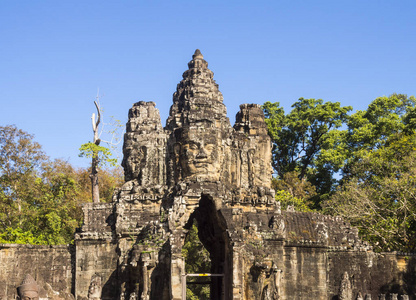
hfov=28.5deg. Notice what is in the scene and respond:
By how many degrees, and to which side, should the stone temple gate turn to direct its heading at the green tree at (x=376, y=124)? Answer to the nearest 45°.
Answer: approximately 135° to its left

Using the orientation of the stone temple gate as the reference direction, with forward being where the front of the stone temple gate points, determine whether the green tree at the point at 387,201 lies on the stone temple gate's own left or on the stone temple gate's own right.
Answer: on the stone temple gate's own left

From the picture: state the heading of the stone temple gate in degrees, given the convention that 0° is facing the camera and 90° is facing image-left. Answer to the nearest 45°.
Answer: approximately 0°

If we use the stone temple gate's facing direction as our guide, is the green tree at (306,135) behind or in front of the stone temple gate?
behind

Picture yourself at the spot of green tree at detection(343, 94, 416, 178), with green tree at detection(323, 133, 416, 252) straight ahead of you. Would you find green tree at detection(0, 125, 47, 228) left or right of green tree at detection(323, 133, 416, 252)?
right

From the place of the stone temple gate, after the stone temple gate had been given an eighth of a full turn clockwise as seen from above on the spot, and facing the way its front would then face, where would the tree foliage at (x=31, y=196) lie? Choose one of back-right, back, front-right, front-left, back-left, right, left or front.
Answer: right
